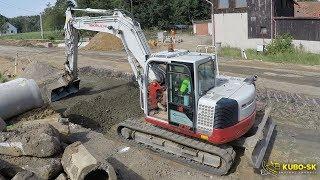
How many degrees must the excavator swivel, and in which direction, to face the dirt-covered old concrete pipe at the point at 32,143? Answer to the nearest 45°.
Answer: approximately 45° to its left

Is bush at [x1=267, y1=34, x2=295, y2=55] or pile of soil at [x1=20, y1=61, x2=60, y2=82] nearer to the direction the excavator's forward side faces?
the pile of soil

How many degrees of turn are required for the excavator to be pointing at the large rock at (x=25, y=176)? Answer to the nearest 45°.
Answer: approximately 90° to its left

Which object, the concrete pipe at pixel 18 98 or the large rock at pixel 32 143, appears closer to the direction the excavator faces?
the concrete pipe

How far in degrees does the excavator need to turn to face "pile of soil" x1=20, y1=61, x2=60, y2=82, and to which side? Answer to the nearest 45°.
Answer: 0° — it already faces it

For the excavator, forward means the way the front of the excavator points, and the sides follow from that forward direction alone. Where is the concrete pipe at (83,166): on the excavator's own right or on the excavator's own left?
on the excavator's own left

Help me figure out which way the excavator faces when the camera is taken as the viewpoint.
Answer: facing away from the viewer and to the left of the viewer

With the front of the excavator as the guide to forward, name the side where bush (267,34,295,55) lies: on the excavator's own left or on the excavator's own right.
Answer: on the excavator's own right

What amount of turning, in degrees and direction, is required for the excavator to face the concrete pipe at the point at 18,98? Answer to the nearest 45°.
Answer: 0° — it already faces it

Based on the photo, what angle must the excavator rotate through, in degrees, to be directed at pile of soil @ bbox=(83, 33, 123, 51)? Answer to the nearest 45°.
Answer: approximately 45° to its right
